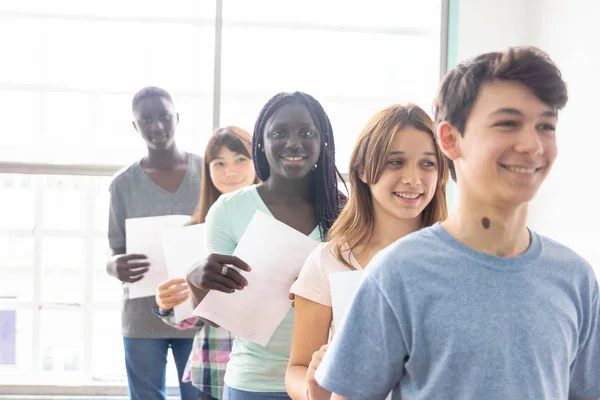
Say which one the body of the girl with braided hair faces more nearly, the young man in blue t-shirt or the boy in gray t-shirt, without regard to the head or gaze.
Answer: the young man in blue t-shirt

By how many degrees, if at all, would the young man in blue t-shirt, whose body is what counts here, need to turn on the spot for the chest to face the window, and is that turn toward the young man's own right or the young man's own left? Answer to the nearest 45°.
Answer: approximately 180°

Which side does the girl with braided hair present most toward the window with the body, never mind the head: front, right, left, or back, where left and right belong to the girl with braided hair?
back

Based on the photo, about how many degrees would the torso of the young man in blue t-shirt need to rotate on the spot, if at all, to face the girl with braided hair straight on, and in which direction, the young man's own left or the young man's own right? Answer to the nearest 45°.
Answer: approximately 180°

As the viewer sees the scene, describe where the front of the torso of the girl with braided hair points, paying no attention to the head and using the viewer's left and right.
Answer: facing the viewer and to the right of the viewer

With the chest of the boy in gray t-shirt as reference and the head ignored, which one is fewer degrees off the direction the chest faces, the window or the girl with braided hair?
the girl with braided hair

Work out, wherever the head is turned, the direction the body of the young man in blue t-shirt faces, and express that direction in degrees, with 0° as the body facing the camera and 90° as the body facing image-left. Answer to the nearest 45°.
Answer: approximately 315°

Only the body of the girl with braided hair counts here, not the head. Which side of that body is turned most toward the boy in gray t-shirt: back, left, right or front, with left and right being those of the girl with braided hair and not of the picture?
back

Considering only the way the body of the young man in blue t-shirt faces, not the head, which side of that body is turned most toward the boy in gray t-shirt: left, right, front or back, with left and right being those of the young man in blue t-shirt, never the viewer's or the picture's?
back

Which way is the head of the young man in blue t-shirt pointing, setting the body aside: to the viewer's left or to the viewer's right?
to the viewer's right
